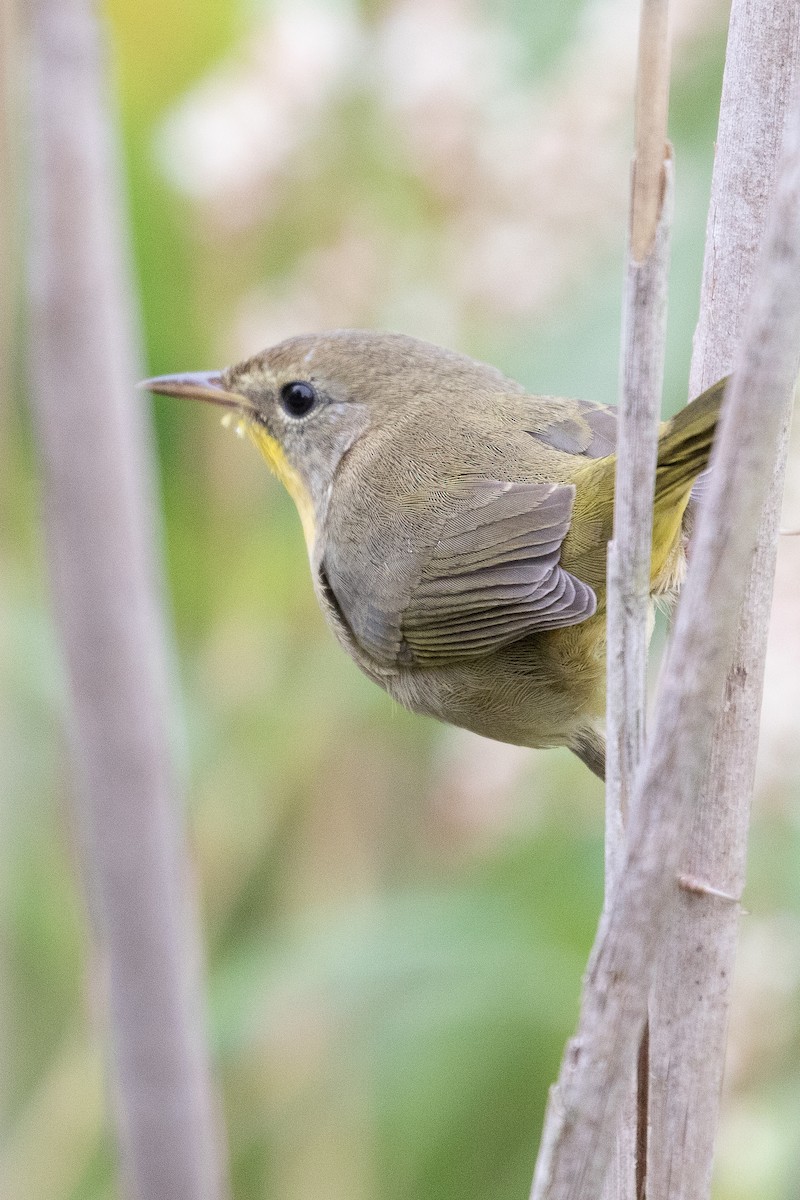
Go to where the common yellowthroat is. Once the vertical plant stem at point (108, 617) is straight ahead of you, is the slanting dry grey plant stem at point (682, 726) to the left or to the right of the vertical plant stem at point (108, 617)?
left

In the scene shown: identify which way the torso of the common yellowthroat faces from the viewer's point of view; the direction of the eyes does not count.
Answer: to the viewer's left

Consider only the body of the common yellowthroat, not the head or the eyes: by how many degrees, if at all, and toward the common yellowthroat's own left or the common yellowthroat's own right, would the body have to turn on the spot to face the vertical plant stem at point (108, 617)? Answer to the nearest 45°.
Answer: approximately 45° to the common yellowthroat's own left
